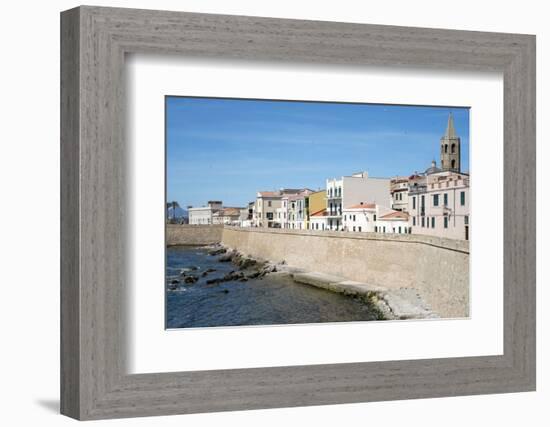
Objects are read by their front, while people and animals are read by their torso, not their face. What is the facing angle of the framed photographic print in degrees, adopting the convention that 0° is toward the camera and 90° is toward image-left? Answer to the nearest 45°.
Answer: approximately 315°
